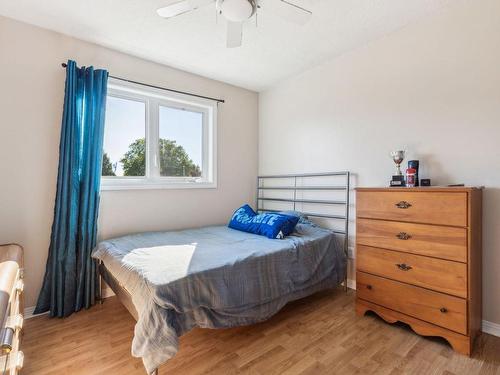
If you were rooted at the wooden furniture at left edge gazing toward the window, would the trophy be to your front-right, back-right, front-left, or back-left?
front-right

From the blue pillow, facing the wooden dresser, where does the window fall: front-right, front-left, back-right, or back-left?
back-right

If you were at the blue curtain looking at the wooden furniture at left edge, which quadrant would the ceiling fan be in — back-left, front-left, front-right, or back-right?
front-left

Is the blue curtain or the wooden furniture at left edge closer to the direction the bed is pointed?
the wooden furniture at left edge

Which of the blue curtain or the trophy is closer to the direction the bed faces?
the blue curtain

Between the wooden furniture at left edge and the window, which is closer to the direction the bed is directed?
the wooden furniture at left edge

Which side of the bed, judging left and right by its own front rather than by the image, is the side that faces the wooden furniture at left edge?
front

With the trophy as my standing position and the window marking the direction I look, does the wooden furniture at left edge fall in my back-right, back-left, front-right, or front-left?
front-left

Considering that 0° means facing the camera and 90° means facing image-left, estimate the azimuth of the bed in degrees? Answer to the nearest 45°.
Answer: approximately 45°

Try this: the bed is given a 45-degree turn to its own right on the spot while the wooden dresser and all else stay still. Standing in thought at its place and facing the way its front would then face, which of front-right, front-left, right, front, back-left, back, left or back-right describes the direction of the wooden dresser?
back

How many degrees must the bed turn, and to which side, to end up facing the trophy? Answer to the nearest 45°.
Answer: approximately 135° to its left

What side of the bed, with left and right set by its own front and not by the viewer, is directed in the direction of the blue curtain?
right
